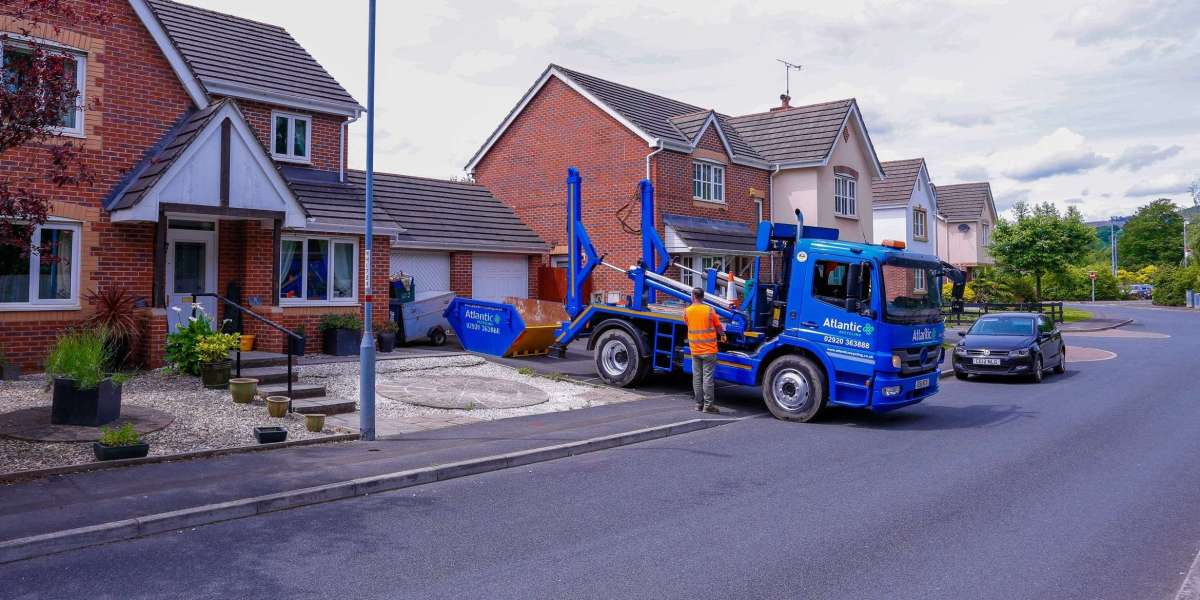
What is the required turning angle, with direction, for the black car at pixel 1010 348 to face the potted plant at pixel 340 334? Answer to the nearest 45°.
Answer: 0° — it already faces it

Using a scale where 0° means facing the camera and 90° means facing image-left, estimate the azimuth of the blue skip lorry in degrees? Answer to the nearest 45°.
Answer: approximately 315°

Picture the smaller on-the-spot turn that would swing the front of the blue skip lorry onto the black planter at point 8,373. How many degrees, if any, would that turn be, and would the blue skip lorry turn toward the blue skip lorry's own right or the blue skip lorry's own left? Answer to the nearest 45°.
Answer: approximately 135° to the blue skip lorry's own right

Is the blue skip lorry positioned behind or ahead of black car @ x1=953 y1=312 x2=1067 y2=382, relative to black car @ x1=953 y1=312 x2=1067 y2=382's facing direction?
ahead

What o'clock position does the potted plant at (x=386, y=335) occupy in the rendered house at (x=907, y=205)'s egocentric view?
The potted plant is roughly at 2 o'clock from the rendered house.

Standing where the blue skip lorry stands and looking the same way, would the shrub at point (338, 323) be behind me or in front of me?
behind

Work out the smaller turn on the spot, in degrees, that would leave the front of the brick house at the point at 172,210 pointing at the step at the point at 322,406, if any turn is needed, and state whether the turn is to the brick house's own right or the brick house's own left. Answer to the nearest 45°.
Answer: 0° — it already faces it

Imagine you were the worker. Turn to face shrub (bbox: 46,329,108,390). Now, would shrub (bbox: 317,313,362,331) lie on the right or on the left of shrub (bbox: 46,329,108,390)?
right

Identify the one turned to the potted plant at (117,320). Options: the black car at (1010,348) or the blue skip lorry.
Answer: the black car
